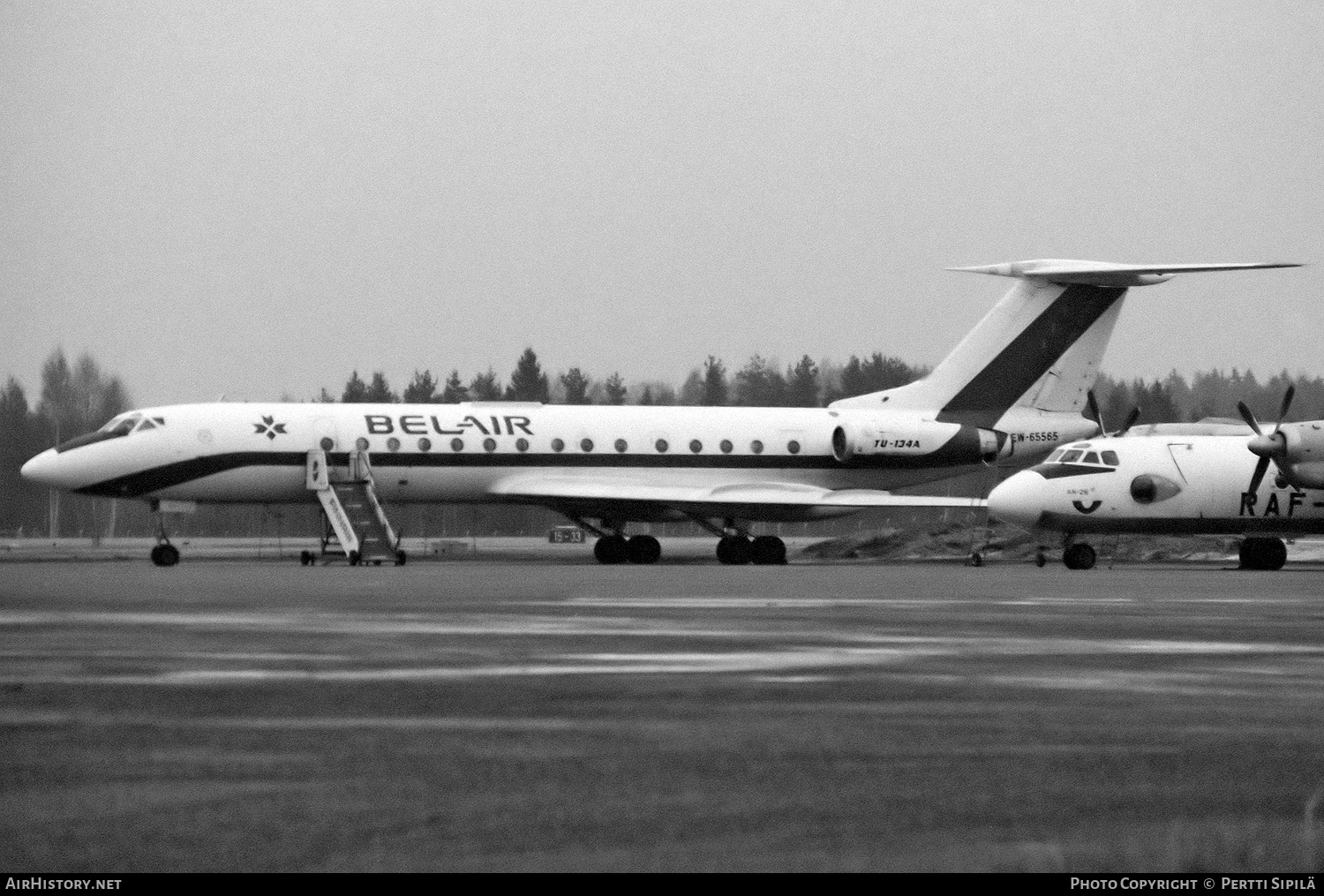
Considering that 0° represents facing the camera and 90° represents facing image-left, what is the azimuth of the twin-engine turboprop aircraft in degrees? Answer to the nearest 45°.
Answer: approximately 90°

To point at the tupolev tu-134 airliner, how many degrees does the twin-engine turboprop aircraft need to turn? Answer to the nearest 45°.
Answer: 0° — it already faces it

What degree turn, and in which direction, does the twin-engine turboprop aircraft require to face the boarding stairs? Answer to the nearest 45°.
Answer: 0° — it already faces it
